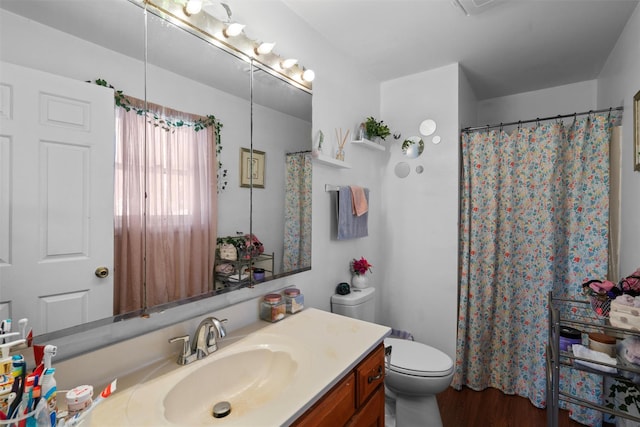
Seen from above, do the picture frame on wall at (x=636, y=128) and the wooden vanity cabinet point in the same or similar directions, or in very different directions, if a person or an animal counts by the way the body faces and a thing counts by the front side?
very different directions

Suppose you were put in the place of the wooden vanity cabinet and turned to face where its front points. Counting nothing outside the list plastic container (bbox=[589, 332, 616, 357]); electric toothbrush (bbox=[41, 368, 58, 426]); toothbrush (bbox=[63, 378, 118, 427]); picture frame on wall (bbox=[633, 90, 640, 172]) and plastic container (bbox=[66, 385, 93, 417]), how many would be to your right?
3

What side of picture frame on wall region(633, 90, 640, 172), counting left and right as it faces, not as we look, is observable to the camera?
left

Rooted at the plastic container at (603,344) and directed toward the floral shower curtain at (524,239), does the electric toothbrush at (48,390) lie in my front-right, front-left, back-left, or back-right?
back-left

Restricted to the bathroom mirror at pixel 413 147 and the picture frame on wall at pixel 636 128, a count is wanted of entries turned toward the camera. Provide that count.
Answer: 1
